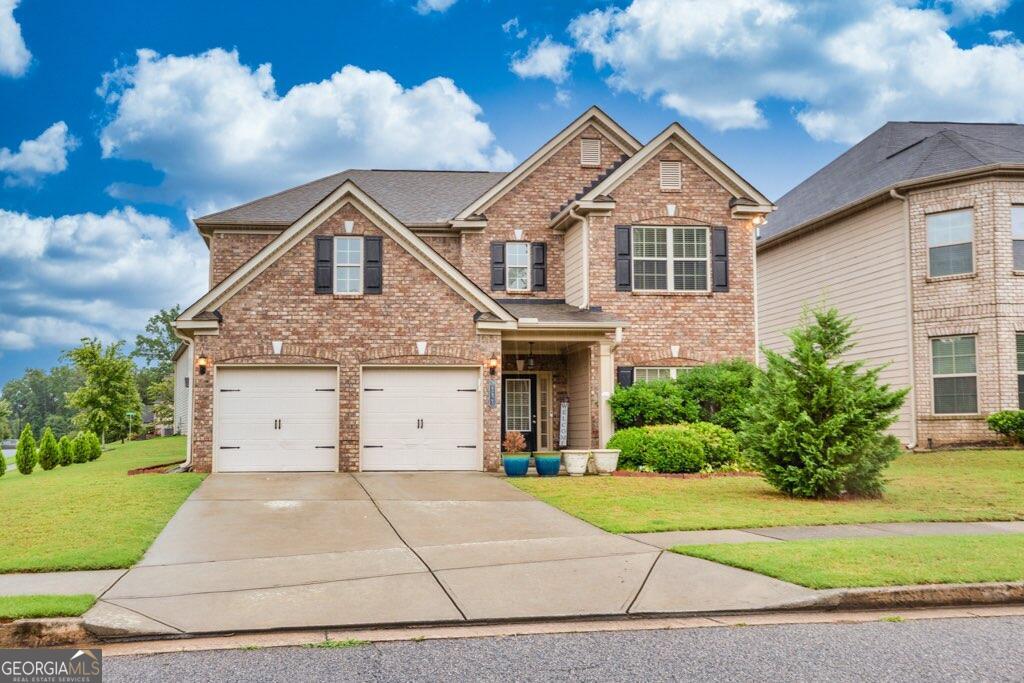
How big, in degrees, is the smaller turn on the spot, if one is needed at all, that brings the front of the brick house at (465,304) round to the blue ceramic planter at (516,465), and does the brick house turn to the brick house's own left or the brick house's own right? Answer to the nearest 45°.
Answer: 0° — it already faces it

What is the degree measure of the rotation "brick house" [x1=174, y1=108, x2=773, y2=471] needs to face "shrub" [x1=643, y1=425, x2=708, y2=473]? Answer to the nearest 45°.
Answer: approximately 45° to its left

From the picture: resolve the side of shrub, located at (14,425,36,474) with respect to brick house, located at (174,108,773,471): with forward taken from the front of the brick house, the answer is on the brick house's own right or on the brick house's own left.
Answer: on the brick house's own right

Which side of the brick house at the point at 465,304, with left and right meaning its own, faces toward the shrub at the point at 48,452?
right

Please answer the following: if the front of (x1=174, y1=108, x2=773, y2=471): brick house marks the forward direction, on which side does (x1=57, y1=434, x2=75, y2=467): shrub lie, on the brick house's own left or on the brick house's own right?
on the brick house's own right

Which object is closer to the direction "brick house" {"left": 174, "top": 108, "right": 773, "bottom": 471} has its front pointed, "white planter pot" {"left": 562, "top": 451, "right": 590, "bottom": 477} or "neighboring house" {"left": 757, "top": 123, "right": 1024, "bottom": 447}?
the white planter pot

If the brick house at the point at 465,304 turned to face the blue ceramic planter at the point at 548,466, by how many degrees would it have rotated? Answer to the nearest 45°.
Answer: approximately 45° to its left

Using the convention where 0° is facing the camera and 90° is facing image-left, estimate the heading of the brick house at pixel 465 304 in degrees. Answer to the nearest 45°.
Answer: approximately 0°

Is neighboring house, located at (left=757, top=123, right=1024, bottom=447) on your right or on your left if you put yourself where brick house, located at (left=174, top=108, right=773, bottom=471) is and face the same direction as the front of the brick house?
on your left

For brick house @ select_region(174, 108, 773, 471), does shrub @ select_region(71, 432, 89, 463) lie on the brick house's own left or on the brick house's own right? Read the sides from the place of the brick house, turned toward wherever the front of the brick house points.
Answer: on the brick house's own right
